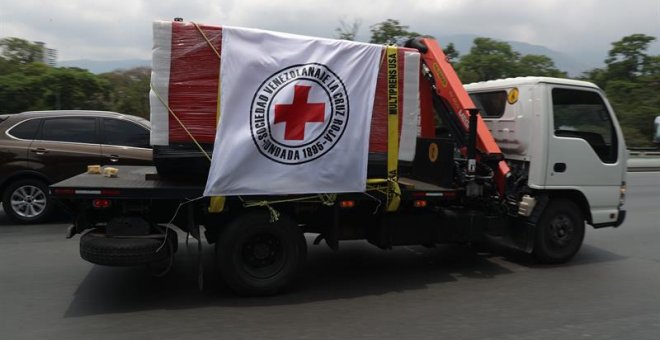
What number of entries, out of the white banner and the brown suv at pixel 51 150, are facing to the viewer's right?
1

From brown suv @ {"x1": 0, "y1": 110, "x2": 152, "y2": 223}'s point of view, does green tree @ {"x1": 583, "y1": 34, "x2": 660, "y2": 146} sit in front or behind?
in front

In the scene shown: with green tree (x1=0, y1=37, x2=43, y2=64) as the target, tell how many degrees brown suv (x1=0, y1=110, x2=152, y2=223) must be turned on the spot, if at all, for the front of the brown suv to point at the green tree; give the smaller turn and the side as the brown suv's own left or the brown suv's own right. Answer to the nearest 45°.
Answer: approximately 90° to the brown suv's own left

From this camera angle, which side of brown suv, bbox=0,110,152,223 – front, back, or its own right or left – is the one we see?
right

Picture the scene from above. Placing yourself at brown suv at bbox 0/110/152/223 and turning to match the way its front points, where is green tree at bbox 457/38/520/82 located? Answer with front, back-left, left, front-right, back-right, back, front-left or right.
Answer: front-left

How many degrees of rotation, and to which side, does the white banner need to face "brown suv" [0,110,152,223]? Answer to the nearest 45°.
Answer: approximately 135° to its right

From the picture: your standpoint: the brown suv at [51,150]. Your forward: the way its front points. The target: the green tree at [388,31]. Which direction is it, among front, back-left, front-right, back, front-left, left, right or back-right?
front-left

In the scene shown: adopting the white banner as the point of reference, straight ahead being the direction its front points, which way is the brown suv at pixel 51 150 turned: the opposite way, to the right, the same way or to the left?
to the left

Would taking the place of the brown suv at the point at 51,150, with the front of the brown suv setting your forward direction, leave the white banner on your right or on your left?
on your right
